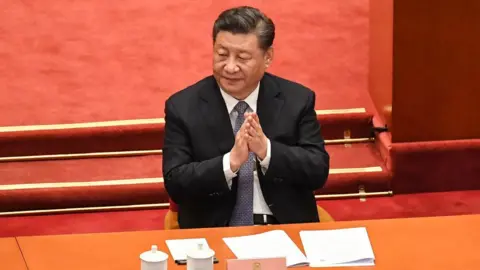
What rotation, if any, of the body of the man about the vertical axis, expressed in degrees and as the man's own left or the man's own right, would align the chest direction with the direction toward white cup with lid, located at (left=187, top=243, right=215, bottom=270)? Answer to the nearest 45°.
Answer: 0° — they already face it

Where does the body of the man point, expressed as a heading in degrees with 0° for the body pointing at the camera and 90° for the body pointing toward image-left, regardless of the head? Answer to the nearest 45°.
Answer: approximately 0°
